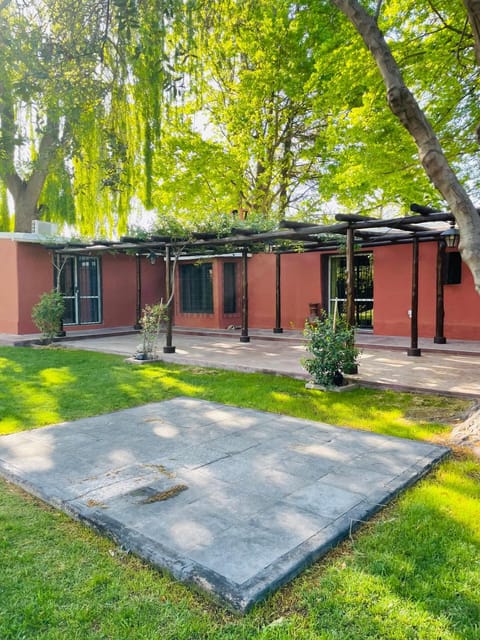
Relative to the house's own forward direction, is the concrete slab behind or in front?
in front

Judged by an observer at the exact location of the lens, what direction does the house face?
facing the viewer

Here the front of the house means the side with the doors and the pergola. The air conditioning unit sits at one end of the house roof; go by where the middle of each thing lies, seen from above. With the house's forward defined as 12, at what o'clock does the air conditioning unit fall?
The air conditioning unit is roughly at 3 o'clock from the house.

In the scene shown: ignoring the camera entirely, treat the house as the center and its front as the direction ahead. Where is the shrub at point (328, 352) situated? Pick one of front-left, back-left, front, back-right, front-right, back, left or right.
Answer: front

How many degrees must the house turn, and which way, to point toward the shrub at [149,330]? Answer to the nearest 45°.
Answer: approximately 45° to its right
